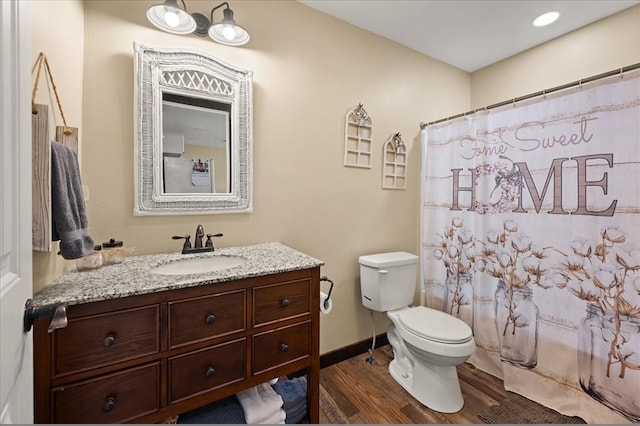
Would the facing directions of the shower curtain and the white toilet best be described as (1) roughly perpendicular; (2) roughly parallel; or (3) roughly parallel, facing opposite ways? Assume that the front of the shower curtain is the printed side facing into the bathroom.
roughly perpendicular

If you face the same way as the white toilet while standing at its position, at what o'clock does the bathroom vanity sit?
The bathroom vanity is roughly at 3 o'clock from the white toilet.

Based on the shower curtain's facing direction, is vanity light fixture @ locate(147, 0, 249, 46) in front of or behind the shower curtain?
in front

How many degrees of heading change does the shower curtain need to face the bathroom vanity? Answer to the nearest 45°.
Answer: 0° — it already faces it

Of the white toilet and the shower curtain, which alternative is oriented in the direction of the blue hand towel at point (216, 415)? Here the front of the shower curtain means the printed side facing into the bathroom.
the shower curtain

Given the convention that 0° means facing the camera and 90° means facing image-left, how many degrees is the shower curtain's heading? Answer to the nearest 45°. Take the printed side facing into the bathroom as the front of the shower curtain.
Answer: approximately 45°

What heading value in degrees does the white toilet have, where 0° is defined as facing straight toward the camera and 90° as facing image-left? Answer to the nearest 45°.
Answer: approximately 315°

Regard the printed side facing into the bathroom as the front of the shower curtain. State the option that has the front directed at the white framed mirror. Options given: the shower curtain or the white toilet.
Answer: the shower curtain

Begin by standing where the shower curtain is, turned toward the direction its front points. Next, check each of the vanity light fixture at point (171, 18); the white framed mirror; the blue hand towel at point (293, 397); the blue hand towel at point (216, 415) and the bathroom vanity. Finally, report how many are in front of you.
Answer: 5

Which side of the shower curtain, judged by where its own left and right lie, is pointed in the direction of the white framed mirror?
front

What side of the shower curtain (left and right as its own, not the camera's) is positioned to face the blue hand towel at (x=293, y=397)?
front

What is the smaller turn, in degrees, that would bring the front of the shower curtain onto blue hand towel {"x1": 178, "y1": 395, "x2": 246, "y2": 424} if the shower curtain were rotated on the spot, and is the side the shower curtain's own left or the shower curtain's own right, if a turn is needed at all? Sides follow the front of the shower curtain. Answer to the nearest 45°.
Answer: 0° — it already faces it
